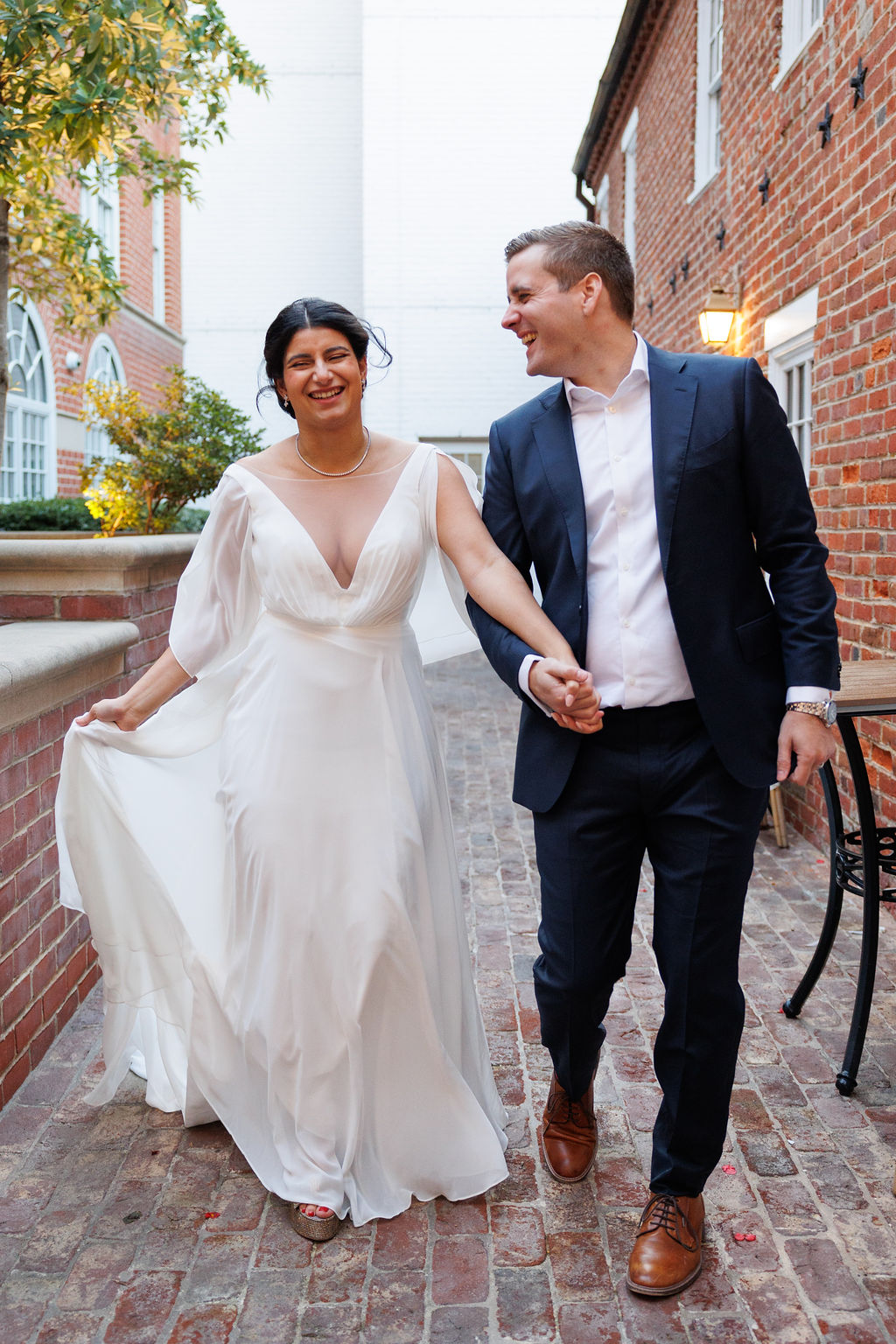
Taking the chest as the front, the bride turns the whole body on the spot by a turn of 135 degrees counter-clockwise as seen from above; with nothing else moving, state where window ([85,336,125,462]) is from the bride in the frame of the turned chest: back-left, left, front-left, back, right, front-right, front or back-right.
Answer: front-left

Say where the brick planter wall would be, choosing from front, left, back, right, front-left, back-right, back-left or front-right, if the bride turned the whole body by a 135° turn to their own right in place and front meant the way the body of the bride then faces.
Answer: front

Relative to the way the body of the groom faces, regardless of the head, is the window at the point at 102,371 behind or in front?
behind

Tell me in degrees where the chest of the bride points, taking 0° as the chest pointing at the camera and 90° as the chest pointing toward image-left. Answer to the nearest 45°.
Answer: approximately 0°

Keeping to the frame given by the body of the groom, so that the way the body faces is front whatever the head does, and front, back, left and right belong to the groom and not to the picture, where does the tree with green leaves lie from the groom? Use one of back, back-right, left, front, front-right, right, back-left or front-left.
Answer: back-right

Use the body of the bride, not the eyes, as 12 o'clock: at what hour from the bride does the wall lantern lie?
The wall lantern is roughly at 7 o'clock from the bride.

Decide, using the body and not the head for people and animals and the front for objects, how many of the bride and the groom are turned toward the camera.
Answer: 2

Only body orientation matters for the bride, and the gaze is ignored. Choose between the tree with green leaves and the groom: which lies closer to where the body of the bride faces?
the groom

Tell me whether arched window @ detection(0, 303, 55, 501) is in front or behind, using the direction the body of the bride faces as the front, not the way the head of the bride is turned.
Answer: behind

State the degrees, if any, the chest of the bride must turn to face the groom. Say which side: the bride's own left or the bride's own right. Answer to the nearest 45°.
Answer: approximately 45° to the bride's own left
